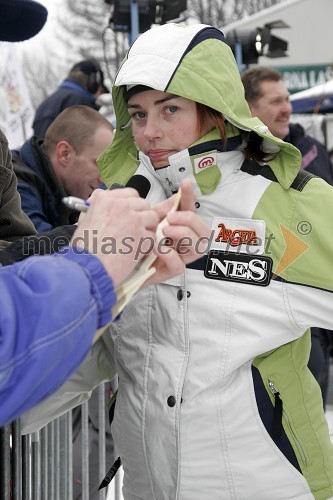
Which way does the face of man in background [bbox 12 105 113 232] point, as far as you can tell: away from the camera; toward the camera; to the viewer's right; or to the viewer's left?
to the viewer's right

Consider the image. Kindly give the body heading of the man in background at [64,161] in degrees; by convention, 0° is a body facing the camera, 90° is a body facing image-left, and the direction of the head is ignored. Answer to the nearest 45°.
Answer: approximately 270°

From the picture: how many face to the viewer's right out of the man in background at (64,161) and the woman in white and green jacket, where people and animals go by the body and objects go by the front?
1

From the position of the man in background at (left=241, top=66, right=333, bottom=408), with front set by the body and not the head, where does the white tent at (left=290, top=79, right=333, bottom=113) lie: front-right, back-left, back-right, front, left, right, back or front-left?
back-left

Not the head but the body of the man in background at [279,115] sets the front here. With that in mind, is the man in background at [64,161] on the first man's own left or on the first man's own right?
on the first man's own right

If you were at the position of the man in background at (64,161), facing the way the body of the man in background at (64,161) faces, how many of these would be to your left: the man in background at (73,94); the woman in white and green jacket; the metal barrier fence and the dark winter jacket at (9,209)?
1

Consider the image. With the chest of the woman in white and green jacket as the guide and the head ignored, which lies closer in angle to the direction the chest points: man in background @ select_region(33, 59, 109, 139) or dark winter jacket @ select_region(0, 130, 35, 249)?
the dark winter jacket
